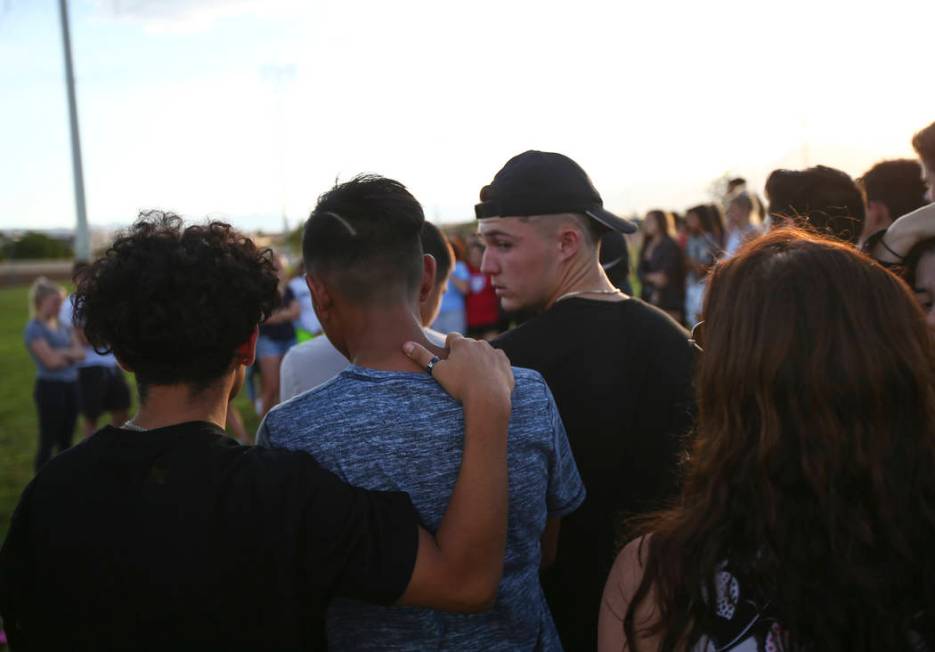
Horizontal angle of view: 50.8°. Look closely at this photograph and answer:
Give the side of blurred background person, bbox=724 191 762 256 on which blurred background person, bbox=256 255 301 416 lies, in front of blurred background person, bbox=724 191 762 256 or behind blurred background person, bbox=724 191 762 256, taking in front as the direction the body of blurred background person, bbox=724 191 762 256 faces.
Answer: in front

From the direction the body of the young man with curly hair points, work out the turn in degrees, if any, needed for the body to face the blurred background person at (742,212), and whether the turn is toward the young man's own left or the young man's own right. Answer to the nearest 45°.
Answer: approximately 45° to the young man's own right

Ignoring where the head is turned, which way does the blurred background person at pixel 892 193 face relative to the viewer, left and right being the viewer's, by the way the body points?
facing away from the viewer and to the left of the viewer

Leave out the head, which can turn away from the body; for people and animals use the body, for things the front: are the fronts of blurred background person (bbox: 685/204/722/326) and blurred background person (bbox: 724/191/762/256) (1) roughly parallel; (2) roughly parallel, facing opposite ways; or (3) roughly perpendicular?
roughly parallel

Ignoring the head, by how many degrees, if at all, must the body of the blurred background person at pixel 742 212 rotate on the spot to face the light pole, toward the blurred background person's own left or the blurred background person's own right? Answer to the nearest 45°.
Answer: approximately 90° to the blurred background person's own right

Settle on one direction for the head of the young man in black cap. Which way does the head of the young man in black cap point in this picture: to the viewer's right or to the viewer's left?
to the viewer's left

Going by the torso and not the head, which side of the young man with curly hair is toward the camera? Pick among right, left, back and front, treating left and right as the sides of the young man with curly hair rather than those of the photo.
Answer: back

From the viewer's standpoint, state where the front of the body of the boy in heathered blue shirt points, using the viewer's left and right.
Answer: facing away from the viewer

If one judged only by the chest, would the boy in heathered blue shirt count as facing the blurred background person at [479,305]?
yes

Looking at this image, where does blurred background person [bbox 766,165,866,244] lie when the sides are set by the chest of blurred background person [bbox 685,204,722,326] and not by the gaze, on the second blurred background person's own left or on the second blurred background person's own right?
on the second blurred background person's own left

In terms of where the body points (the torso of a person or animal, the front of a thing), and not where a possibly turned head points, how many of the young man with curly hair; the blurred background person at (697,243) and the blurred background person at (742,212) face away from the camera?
1

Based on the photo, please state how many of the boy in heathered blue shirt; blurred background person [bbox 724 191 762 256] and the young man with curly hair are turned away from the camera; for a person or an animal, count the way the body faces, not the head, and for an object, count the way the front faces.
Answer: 2

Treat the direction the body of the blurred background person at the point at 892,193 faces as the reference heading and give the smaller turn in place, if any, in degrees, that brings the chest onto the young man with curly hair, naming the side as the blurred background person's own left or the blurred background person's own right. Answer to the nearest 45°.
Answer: approximately 135° to the blurred background person's own left

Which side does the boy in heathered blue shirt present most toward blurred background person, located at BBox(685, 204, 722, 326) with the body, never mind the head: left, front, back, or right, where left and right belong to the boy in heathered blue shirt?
front

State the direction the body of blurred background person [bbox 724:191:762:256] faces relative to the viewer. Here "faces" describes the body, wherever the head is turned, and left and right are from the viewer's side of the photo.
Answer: facing the viewer and to the left of the viewer

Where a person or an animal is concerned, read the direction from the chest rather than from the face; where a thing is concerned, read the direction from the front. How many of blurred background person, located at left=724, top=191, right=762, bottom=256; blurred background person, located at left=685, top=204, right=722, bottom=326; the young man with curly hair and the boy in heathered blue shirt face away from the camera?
2

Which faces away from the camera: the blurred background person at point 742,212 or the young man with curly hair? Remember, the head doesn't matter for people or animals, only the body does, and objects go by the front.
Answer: the young man with curly hair

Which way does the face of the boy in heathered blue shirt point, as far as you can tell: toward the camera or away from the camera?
away from the camera
